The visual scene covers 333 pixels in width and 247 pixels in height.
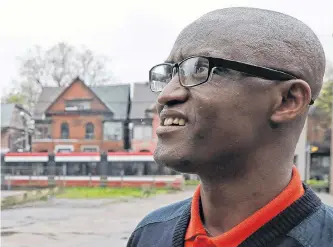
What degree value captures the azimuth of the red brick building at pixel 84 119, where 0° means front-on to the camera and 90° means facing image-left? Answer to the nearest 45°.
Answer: approximately 0°

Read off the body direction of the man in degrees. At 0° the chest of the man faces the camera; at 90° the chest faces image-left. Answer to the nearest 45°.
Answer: approximately 45°

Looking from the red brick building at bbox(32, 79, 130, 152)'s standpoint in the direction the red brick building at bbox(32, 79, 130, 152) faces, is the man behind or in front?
in front

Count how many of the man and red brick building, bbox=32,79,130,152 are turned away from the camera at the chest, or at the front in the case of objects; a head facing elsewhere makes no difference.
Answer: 0

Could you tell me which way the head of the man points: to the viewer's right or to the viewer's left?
to the viewer's left

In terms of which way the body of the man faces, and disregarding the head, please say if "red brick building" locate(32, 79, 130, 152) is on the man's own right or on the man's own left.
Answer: on the man's own right
